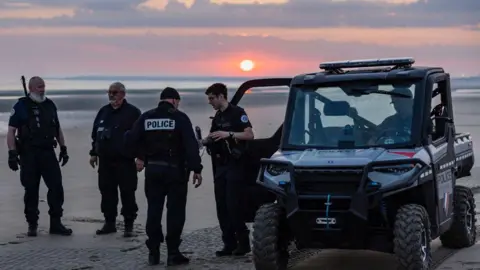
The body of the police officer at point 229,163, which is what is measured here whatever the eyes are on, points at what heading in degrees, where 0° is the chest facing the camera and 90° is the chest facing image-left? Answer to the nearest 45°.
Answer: approximately 45°

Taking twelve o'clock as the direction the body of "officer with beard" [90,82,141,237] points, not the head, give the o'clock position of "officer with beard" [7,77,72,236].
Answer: "officer with beard" [7,77,72,236] is roughly at 2 o'clock from "officer with beard" [90,82,141,237].

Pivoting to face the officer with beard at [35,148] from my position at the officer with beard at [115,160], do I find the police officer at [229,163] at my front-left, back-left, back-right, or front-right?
back-left

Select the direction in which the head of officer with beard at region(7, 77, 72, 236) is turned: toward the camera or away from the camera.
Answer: toward the camera

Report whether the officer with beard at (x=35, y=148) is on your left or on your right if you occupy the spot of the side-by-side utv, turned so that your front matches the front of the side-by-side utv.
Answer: on your right

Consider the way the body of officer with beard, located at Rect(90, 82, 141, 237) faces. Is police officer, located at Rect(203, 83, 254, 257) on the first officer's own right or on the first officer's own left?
on the first officer's own left

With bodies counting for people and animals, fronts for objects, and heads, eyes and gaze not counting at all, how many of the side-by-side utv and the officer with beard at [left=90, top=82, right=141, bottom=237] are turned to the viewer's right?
0

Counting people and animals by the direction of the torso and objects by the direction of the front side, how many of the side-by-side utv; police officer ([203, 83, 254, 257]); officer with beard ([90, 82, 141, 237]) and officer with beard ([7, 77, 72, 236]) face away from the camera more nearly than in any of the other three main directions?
0

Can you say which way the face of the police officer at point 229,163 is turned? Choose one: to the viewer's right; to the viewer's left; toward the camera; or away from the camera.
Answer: to the viewer's left

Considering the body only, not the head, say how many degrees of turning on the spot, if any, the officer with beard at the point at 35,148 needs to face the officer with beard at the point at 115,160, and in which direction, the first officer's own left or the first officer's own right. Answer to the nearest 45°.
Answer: approximately 45° to the first officer's own left

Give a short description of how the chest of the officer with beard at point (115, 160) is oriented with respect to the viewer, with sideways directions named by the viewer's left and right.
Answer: facing the viewer and to the left of the viewer
